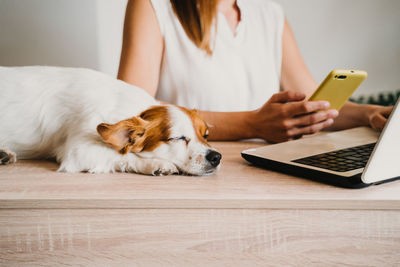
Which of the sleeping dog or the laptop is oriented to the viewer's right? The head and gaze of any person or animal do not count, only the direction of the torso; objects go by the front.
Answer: the sleeping dog

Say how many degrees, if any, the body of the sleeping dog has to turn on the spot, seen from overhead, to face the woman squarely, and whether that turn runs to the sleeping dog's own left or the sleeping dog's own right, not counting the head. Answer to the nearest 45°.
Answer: approximately 45° to the sleeping dog's own left

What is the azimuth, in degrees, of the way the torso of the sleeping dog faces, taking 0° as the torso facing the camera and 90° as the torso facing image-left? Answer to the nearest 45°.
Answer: approximately 270°

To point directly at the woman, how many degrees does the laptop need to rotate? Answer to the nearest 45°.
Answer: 0° — it already faces them

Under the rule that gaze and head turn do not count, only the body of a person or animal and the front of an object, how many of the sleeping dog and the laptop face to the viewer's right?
1

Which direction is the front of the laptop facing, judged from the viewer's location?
facing away from the viewer and to the left of the viewer

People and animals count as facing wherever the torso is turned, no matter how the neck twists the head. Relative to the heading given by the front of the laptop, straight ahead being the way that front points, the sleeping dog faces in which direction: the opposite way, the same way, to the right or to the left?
the opposite way
